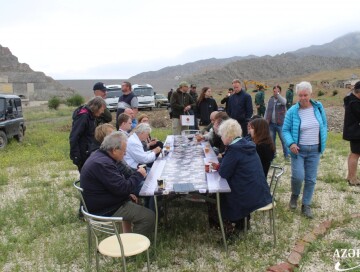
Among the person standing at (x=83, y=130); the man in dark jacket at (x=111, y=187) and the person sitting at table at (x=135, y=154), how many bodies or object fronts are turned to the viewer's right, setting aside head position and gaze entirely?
3

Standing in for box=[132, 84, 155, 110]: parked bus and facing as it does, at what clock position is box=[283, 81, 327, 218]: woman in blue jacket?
The woman in blue jacket is roughly at 12 o'clock from the parked bus.

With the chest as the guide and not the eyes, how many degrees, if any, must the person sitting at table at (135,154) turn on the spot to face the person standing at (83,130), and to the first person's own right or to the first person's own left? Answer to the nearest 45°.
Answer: approximately 180°

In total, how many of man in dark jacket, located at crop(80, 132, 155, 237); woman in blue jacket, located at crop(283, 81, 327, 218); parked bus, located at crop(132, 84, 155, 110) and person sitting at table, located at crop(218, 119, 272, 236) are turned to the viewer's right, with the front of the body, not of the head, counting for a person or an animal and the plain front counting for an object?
1

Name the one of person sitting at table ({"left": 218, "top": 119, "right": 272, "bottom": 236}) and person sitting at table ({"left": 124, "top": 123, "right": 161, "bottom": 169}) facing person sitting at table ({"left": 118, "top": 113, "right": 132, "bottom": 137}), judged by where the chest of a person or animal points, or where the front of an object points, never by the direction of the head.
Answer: person sitting at table ({"left": 218, "top": 119, "right": 272, "bottom": 236})

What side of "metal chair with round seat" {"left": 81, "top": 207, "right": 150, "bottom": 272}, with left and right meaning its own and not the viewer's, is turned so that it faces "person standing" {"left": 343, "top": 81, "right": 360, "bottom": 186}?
front

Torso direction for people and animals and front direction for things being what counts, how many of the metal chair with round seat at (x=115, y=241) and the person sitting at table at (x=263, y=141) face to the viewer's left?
1

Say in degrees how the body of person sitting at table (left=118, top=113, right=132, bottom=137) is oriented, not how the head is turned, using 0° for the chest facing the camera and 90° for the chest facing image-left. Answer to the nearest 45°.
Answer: approximately 270°

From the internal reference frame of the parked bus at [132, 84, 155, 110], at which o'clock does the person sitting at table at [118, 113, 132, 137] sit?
The person sitting at table is roughly at 12 o'clock from the parked bus.

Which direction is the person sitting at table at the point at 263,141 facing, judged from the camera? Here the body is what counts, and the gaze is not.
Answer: to the viewer's left

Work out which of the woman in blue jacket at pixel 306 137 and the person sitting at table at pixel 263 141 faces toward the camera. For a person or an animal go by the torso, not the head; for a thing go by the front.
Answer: the woman in blue jacket

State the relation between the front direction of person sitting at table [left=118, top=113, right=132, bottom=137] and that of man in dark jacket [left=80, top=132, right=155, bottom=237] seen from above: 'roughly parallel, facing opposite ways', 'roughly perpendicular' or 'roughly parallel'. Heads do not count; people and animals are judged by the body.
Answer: roughly parallel

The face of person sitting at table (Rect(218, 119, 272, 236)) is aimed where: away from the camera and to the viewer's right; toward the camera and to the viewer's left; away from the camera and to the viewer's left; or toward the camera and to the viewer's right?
away from the camera and to the viewer's left

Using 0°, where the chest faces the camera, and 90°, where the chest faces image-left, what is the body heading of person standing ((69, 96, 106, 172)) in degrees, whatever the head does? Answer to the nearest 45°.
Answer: approximately 270°

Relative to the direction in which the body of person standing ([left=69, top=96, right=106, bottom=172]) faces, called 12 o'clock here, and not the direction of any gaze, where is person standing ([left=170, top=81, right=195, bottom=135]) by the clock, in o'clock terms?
person standing ([left=170, top=81, right=195, bottom=135]) is roughly at 10 o'clock from person standing ([left=69, top=96, right=106, bottom=172]).

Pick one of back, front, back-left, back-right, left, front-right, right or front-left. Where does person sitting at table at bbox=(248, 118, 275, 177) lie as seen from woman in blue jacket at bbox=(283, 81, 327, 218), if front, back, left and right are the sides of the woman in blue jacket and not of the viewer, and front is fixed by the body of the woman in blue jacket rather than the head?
front-right
